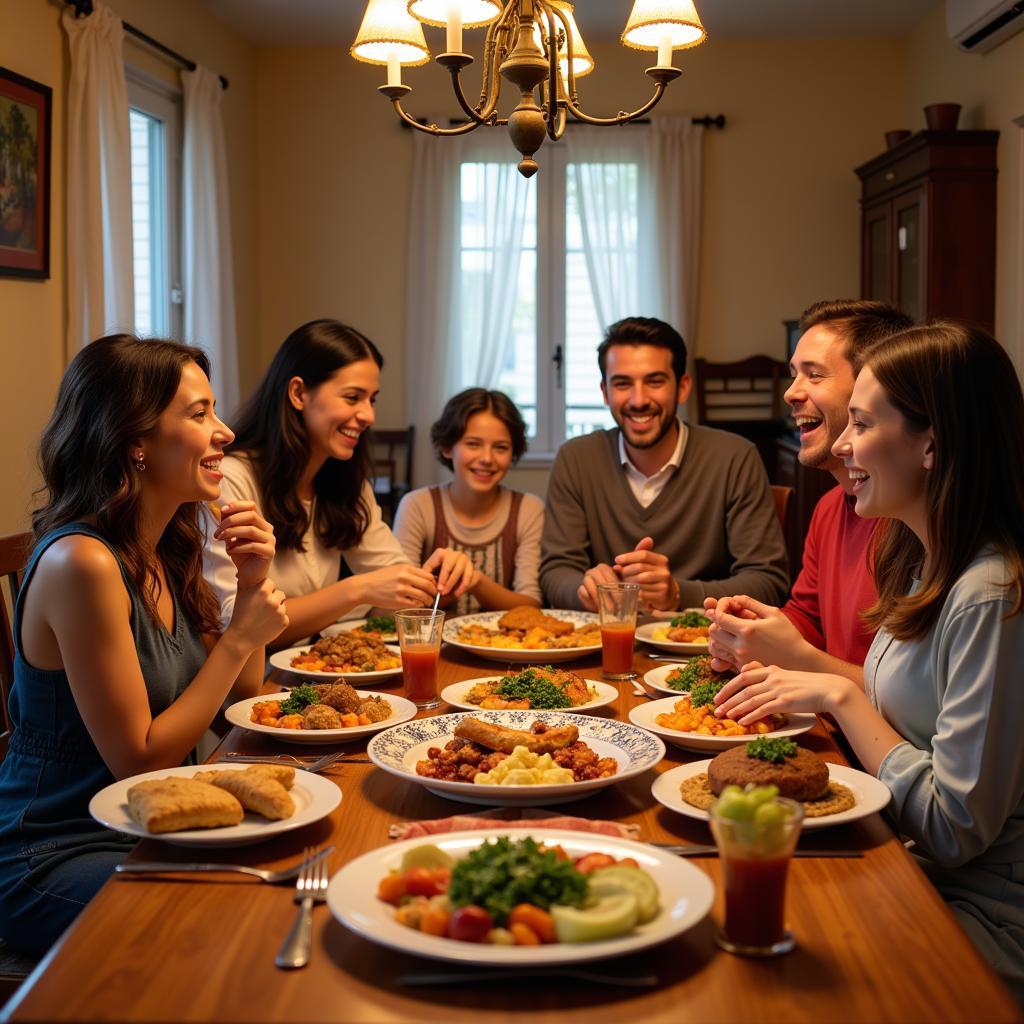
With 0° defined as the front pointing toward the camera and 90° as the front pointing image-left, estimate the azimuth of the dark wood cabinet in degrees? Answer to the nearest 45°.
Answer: approximately 45°

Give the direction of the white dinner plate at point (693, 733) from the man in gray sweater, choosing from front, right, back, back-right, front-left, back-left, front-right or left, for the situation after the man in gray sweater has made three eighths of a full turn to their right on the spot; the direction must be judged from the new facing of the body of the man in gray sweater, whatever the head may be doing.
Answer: back-left

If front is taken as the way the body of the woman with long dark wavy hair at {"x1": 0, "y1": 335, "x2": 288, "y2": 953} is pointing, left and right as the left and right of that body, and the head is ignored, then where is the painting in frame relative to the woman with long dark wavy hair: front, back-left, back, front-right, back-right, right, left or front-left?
left

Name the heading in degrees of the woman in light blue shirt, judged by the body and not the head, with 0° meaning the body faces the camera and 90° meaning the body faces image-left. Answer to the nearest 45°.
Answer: approximately 90°

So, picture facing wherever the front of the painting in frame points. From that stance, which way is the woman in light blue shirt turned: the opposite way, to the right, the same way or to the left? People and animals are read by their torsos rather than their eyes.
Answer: the opposite way

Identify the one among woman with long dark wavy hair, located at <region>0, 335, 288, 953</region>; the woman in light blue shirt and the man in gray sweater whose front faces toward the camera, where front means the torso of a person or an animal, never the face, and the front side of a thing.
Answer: the man in gray sweater

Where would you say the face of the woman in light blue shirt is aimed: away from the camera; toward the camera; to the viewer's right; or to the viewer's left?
to the viewer's left

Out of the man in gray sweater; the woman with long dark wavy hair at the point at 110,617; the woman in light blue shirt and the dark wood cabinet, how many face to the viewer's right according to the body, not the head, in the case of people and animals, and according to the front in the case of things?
1

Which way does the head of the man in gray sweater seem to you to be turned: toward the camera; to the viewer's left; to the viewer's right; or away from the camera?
toward the camera

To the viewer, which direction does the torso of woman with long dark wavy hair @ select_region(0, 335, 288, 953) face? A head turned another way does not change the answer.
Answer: to the viewer's right

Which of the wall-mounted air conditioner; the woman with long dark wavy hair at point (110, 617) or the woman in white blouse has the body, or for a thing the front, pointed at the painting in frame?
the wall-mounted air conditioner

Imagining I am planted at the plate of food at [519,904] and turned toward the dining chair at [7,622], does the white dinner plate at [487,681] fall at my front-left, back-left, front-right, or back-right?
front-right
